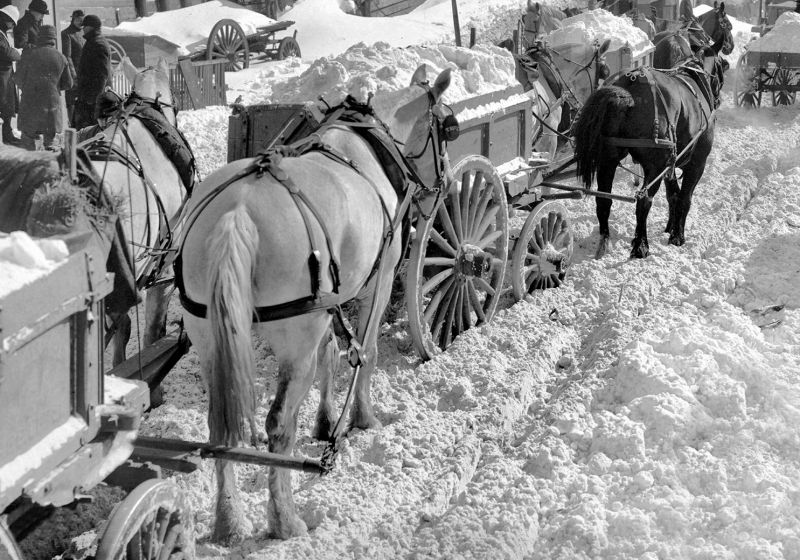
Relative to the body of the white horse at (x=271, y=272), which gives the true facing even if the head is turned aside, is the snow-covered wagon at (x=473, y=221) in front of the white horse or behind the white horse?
in front

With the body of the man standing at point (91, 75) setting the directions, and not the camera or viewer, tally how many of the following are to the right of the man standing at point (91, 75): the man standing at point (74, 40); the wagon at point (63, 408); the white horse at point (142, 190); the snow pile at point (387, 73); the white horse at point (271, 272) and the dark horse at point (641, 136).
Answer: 1

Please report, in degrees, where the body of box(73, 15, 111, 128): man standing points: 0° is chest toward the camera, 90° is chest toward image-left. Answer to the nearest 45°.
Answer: approximately 90°

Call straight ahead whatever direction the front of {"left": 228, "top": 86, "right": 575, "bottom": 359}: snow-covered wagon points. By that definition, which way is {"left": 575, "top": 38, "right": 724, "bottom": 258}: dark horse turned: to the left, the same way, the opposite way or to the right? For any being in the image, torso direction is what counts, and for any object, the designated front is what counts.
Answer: the same way

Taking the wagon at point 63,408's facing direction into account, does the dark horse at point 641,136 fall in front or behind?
in front

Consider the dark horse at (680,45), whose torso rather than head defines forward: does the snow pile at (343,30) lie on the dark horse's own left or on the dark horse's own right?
on the dark horse's own left

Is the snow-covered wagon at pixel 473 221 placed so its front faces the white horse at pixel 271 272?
no

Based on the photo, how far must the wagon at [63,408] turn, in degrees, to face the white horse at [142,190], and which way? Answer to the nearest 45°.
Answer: approximately 45° to its left

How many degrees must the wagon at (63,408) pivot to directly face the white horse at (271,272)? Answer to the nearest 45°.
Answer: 0° — it already faces it

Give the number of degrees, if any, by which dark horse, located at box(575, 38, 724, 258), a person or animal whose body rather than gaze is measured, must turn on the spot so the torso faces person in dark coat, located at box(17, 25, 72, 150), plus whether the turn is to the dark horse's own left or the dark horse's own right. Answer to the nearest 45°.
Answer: approximately 135° to the dark horse's own left

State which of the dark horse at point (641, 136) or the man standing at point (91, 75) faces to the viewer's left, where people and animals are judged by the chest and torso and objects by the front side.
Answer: the man standing

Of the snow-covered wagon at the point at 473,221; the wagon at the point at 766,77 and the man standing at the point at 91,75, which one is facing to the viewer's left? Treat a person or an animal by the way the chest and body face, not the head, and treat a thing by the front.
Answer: the man standing

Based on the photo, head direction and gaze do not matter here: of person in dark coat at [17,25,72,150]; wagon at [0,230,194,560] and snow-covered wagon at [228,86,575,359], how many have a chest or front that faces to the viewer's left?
0

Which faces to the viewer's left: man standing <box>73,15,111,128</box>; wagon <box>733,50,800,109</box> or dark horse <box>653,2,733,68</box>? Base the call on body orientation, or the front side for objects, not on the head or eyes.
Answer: the man standing

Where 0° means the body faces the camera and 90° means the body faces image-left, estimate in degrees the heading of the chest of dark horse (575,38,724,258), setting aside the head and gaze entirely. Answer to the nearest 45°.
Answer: approximately 225°

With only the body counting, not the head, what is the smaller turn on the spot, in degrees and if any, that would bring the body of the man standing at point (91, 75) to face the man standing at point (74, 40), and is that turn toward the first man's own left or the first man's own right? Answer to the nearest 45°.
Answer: approximately 90° to the first man's own right

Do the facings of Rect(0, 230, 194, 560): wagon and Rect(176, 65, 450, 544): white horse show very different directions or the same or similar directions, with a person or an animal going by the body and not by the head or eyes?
same or similar directions
